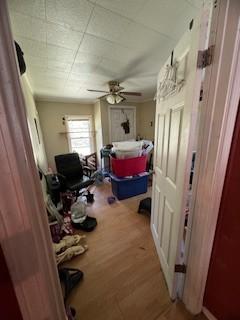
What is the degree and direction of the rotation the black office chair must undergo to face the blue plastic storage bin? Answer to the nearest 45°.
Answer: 0° — it already faces it

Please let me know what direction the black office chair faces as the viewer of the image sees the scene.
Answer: facing the viewer and to the right of the viewer

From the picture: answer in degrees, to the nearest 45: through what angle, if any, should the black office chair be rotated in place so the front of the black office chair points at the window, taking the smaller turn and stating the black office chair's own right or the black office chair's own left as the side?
approximately 135° to the black office chair's own left

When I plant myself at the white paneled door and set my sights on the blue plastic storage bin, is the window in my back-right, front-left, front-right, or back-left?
front-left

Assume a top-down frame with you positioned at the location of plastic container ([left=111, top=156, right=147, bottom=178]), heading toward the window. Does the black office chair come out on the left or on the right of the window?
left

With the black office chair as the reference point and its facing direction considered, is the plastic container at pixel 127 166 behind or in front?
in front

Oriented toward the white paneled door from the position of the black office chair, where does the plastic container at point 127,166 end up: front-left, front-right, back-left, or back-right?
front-left

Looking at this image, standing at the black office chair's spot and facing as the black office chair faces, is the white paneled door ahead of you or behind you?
ahead
